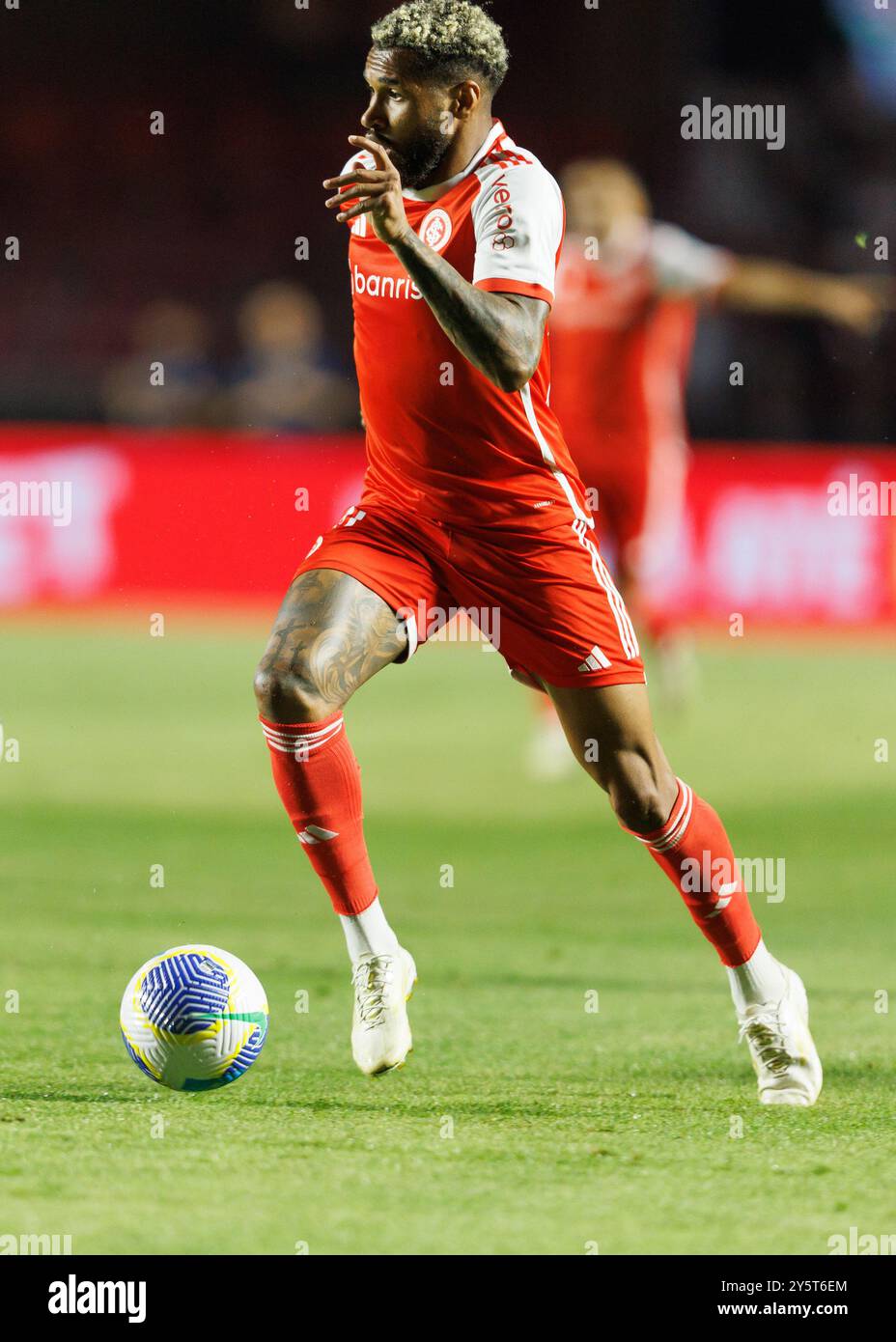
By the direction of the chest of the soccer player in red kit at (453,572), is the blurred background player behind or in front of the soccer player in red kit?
behind

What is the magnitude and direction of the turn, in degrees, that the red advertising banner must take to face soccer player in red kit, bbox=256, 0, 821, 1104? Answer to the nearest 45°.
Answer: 0° — it already faces them

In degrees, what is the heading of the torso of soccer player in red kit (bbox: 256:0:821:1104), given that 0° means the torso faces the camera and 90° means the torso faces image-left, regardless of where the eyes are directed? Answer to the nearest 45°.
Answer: approximately 45°

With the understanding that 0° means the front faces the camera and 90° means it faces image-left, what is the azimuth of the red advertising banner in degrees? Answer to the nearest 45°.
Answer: approximately 0°

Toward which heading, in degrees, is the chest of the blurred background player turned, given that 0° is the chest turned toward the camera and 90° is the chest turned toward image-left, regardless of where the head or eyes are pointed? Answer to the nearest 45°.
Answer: approximately 45°

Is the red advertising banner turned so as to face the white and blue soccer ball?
yes

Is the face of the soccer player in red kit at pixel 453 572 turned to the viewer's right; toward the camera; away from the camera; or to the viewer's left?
to the viewer's left
